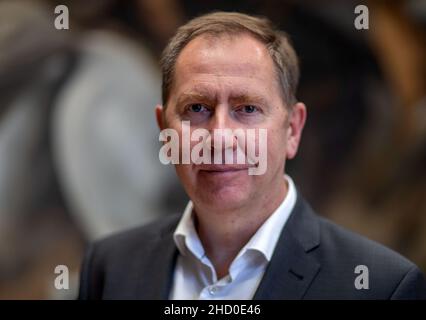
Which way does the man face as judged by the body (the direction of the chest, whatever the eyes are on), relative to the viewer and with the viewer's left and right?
facing the viewer and to the left of the viewer

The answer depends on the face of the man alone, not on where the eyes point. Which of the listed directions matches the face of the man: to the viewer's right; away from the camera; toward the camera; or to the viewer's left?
toward the camera
